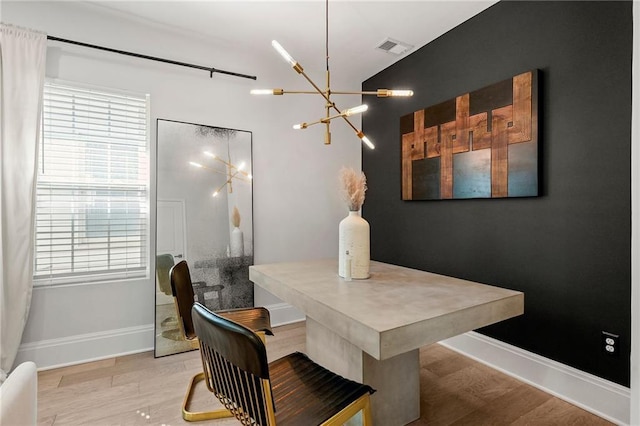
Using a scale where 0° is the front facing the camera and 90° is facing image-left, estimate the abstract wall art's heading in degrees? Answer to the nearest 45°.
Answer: approximately 45°

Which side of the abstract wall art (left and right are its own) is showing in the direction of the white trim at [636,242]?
left

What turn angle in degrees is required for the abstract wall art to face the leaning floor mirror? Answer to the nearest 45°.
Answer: approximately 45° to its right

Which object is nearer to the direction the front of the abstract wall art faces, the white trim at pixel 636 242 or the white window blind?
the white window blind
